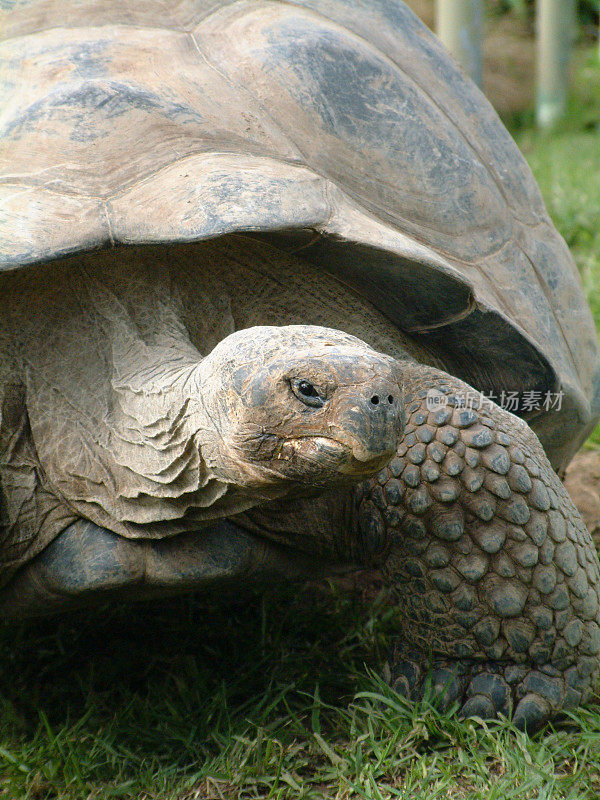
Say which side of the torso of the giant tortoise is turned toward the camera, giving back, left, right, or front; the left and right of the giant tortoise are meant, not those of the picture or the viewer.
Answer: front
